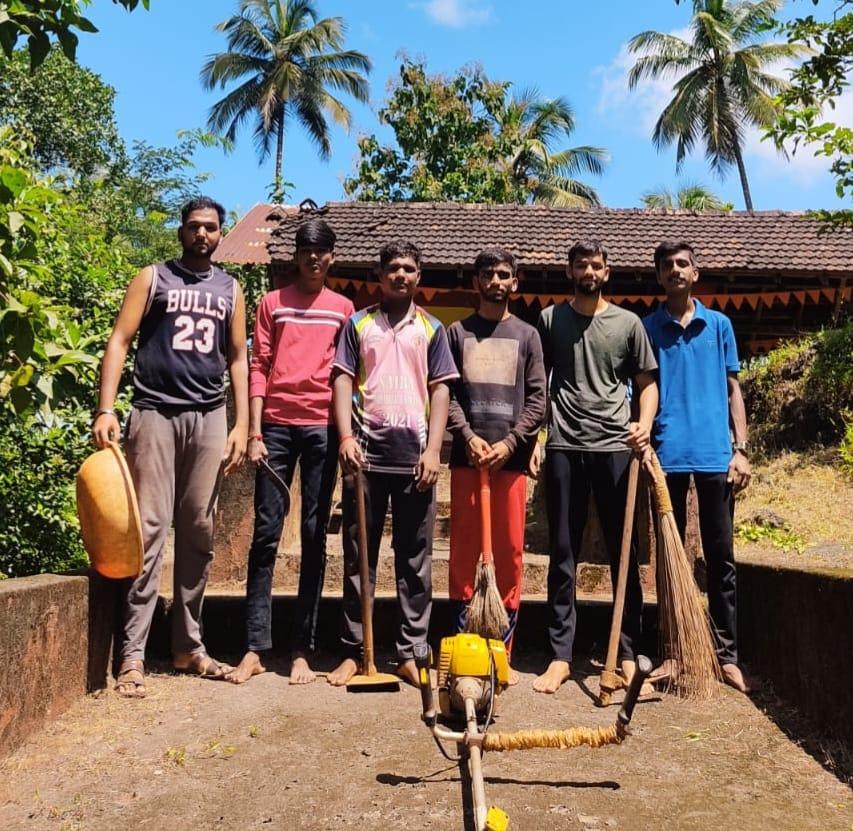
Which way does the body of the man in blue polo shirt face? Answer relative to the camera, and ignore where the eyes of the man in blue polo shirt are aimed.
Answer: toward the camera

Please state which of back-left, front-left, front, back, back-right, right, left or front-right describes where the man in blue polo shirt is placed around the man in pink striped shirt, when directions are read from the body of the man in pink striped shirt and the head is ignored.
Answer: left

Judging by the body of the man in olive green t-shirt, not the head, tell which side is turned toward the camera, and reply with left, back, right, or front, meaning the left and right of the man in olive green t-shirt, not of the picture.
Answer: front

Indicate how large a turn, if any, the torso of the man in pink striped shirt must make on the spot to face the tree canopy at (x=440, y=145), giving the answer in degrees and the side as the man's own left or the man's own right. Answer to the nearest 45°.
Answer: approximately 180°

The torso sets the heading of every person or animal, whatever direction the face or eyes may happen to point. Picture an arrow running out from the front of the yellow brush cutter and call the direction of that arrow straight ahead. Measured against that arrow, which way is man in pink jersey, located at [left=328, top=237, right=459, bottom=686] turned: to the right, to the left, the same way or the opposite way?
the same way

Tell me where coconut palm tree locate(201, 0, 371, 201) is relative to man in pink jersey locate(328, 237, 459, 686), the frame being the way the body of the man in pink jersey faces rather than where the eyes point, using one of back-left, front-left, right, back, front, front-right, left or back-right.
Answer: back

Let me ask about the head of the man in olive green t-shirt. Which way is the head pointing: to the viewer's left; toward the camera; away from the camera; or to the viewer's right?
toward the camera

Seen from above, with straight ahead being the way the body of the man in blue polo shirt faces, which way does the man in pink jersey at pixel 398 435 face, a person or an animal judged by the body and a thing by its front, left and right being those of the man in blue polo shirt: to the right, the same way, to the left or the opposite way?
the same way

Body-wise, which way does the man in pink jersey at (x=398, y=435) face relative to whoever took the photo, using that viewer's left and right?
facing the viewer

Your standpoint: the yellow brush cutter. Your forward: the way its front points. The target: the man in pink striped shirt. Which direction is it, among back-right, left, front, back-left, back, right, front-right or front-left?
back-right

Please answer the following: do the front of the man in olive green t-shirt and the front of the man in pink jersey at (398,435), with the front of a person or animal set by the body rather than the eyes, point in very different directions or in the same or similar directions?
same or similar directions

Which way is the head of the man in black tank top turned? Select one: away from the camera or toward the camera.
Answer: toward the camera

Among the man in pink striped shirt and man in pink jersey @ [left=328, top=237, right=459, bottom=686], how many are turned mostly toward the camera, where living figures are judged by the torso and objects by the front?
2
